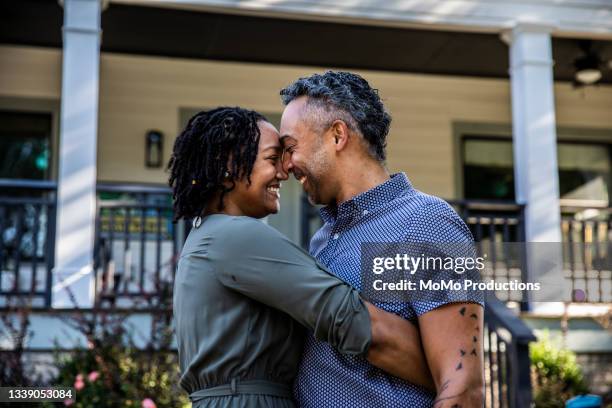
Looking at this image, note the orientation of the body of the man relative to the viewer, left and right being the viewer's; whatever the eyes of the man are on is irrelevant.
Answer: facing the viewer and to the left of the viewer

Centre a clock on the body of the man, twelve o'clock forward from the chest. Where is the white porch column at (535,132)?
The white porch column is roughly at 5 o'clock from the man.

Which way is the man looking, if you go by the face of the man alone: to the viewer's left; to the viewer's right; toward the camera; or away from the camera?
to the viewer's left

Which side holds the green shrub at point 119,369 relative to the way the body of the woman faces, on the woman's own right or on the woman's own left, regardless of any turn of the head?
on the woman's own left

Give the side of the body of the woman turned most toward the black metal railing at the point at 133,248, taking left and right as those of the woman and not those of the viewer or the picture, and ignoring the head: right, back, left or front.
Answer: left

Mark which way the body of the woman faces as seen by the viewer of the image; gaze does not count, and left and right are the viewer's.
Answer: facing to the right of the viewer

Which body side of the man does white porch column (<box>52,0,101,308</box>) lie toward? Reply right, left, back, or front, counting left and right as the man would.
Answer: right
